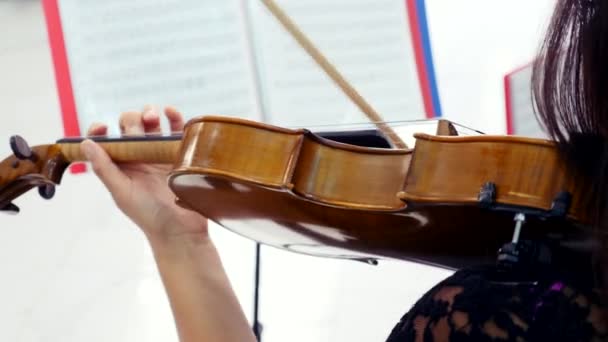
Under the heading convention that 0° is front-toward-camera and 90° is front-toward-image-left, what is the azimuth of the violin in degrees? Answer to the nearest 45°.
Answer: approximately 180°

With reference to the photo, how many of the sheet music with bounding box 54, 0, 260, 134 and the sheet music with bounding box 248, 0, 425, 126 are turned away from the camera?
0

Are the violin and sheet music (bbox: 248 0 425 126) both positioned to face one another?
yes

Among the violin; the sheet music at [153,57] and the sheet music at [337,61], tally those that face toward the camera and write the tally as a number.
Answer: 2

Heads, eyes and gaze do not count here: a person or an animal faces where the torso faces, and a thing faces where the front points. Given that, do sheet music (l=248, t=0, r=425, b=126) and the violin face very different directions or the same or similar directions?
very different directions

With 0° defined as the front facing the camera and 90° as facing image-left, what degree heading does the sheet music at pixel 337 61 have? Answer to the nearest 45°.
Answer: approximately 0°
